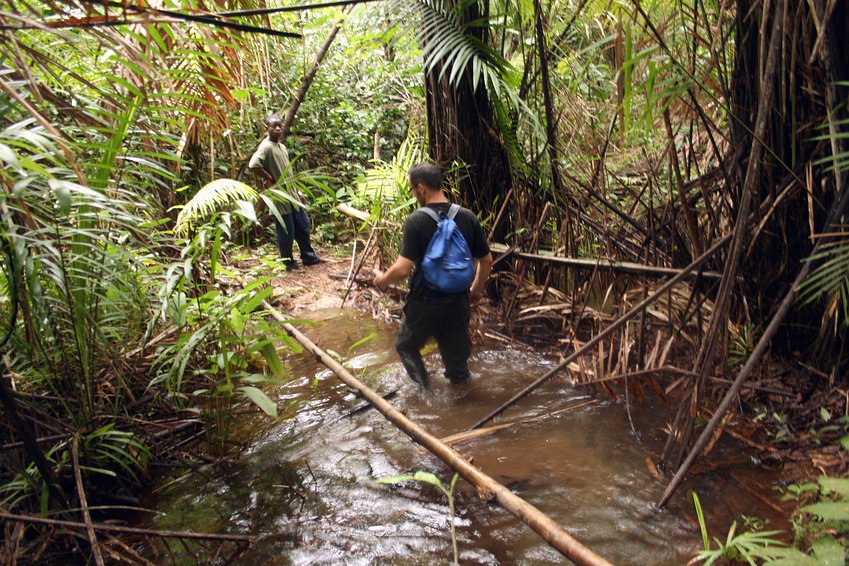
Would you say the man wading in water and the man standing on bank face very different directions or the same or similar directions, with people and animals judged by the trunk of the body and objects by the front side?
very different directions

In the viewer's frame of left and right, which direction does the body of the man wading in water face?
facing away from the viewer and to the left of the viewer

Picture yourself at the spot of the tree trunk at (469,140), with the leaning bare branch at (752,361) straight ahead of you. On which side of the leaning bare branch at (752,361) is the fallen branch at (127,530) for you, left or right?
right

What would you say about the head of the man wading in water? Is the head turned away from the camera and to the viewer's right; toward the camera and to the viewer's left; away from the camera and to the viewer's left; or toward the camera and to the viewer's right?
away from the camera and to the viewer's left

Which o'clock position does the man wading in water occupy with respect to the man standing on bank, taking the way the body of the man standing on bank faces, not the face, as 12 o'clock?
The man wading in water is roughly at 1 o'clock from the man standing on bank.
